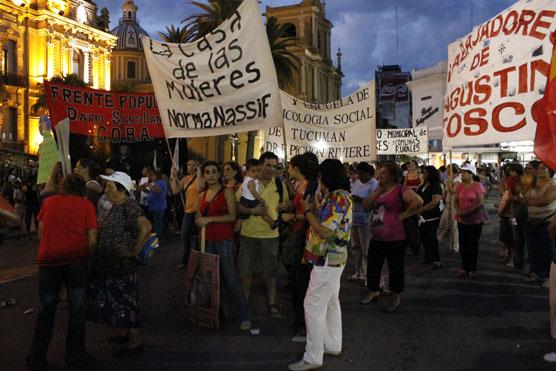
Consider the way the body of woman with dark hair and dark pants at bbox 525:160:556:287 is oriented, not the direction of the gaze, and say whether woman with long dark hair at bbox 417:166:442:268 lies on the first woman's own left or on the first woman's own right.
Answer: on the first woman's own right

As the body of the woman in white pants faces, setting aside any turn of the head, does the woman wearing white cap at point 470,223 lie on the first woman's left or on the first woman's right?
on the first woman's right

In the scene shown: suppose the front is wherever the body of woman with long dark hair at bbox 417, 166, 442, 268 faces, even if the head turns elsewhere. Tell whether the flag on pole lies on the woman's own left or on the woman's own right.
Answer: on the woman's own left
